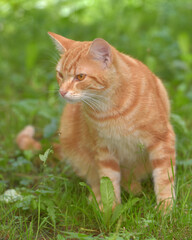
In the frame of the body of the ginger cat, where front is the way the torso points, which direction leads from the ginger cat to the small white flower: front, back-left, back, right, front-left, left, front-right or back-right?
right

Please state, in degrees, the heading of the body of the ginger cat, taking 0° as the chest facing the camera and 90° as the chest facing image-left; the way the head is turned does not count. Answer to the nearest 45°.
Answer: approximately 0°
